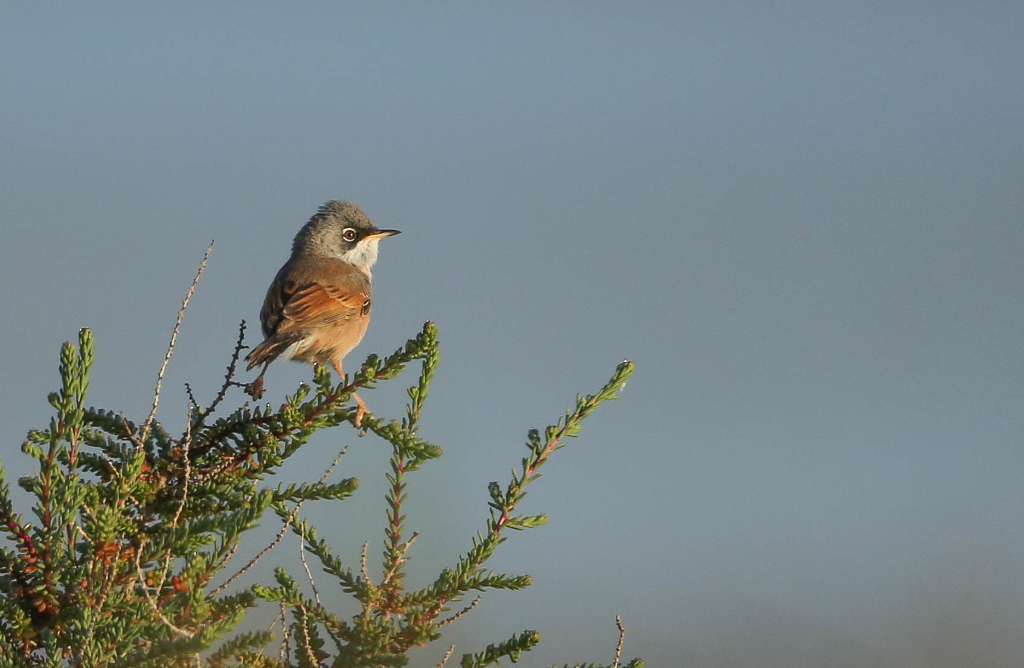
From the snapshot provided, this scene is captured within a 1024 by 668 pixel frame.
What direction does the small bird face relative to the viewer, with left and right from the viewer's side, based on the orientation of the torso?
facing away from the viewer and to the right of the viewer
